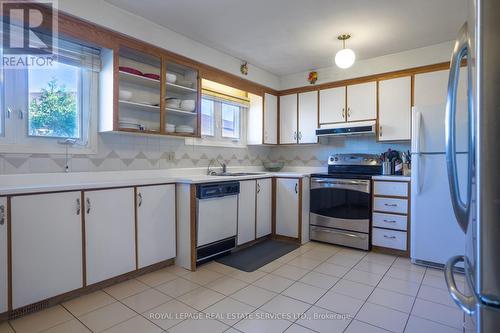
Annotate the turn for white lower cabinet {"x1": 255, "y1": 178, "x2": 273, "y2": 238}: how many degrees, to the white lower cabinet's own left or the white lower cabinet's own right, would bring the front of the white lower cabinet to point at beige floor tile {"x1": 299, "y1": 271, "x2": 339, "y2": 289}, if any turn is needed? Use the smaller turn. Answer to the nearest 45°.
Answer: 0° — it already faces it

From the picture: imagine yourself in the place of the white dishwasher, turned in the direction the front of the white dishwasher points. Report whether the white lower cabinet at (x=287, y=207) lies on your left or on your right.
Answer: on your left

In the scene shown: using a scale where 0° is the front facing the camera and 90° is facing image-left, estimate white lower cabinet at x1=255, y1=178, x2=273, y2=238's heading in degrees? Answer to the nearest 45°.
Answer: approximately 315°

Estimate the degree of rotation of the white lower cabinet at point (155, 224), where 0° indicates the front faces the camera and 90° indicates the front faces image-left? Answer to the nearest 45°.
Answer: approximately 315°

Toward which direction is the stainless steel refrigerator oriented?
to the viewer's left

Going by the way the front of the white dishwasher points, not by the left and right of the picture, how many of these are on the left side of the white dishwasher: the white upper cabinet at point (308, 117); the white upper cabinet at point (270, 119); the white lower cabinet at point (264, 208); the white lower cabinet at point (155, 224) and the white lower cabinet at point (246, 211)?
4

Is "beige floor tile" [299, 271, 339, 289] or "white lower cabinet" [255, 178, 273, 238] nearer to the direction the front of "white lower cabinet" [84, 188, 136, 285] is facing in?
the beige floor tile

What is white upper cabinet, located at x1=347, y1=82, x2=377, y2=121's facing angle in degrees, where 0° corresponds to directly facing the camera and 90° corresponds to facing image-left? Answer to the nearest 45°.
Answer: approximately 0°
